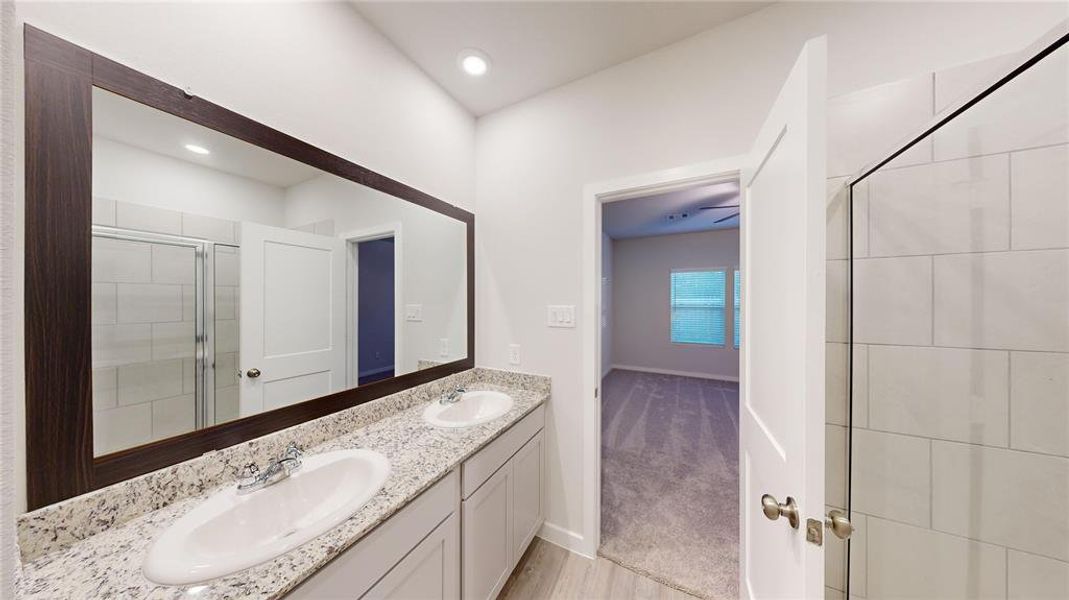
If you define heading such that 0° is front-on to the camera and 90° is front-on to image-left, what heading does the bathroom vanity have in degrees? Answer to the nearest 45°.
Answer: approximately 315°

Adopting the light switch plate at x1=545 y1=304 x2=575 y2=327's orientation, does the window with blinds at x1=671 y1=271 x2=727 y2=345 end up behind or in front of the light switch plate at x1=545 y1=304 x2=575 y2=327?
behind

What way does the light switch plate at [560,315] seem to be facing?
toward the camera

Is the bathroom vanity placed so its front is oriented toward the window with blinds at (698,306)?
no

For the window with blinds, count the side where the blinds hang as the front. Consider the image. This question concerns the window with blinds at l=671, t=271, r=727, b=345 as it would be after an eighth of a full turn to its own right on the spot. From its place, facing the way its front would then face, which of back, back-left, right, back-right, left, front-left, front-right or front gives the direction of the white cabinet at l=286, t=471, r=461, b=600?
front-left

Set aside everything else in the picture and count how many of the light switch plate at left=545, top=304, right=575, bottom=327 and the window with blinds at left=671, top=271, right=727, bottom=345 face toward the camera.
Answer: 2

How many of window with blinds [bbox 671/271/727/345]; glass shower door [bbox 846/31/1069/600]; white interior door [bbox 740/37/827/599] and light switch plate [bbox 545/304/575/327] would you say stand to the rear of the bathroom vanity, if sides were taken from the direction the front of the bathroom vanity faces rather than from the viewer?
0

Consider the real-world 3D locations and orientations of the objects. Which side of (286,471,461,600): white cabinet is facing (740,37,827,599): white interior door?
front

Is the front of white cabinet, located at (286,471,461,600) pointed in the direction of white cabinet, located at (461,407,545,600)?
no

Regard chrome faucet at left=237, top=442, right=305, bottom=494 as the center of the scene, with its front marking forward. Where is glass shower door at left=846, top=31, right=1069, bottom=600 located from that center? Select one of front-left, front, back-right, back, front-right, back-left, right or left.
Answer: front

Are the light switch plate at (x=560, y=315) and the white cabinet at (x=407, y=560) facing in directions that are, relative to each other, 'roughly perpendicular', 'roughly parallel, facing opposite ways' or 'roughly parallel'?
roughly perpendicular

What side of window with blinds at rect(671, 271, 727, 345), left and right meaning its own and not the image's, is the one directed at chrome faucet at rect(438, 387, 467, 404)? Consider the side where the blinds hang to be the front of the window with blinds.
front

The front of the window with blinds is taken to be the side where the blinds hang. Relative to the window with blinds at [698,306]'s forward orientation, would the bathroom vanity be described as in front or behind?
in front

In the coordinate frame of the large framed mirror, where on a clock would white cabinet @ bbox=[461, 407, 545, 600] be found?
The white cabinet is roughly at 11 o'clock from the large framed mirror.

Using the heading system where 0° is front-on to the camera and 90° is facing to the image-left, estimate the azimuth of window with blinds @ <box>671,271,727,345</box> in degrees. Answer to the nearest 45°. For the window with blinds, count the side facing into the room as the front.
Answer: approximately 0°

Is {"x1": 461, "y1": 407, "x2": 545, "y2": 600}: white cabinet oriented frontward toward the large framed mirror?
no

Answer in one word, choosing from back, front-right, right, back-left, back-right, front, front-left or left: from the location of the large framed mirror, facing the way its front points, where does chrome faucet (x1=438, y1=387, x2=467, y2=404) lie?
front-left
